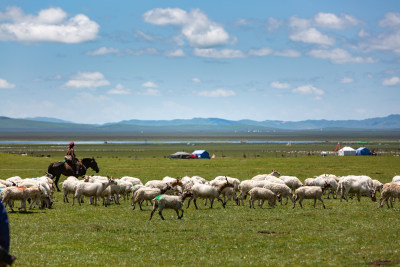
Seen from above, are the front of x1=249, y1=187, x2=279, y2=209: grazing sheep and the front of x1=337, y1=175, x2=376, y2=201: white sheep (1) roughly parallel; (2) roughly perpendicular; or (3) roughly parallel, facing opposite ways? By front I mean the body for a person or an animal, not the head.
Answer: roughly parallel

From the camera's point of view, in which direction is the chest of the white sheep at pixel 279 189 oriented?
to the viewer's right

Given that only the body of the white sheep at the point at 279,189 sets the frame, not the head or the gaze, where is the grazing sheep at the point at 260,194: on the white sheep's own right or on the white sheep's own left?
on the white sheep's own right

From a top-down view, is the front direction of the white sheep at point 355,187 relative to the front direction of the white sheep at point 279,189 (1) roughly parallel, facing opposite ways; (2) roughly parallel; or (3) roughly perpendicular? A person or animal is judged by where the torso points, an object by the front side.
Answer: roughly parallel

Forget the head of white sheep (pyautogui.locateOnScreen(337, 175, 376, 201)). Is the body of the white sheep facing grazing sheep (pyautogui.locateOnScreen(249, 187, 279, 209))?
no

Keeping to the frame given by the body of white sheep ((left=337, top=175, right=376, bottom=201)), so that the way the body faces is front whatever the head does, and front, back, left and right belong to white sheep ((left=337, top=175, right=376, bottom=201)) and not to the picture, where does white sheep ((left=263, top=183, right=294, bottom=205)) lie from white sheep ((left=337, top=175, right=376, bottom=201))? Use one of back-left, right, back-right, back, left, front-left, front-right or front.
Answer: back-right

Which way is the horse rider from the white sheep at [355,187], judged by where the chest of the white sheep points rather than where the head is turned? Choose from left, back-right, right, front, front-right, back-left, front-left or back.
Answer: back
